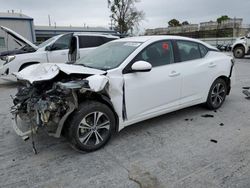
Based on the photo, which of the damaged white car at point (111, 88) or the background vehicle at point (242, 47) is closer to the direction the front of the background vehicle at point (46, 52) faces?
the damaged white car

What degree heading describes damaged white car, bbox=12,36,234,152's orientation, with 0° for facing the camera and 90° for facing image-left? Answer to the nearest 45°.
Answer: approximately 45°

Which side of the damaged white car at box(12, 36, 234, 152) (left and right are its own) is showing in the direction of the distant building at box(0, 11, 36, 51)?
right

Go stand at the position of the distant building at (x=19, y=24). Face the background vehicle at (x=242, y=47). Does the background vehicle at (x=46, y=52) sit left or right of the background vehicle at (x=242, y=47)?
right

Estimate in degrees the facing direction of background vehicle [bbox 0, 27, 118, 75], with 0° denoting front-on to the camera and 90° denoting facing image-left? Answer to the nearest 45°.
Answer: approximately 45°
